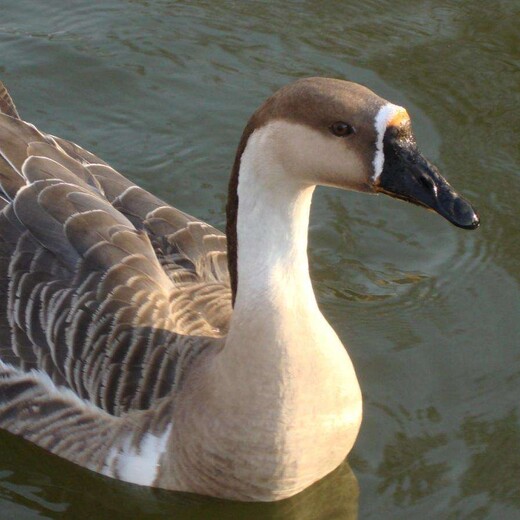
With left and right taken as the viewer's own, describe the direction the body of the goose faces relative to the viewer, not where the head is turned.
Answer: facing the viewer and to the right of the viewer
